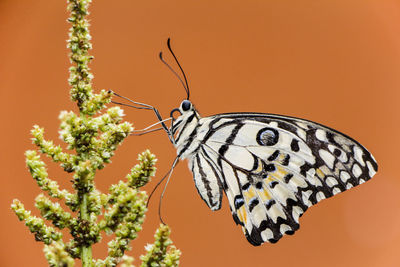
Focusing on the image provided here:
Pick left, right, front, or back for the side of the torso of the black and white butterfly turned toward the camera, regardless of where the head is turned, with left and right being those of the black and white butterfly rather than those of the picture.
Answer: left
